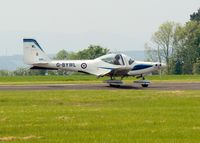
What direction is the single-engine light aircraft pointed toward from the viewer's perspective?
to the viewer's right
